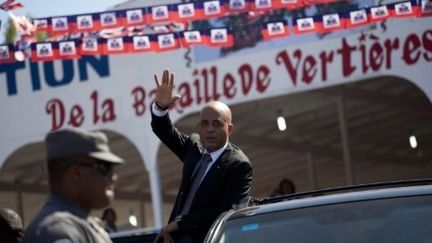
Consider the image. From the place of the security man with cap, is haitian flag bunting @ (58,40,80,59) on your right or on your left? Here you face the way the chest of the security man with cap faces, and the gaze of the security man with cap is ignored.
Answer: on your left

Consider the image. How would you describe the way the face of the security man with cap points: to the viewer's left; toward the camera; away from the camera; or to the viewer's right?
to the viewer's right

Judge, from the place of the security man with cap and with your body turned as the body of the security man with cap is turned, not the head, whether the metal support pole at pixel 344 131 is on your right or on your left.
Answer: on your left

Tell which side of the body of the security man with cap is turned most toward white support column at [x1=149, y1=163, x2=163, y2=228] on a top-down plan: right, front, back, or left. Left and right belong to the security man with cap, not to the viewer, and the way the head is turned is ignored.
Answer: left

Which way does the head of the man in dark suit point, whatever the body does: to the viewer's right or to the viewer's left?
to the viewer's left

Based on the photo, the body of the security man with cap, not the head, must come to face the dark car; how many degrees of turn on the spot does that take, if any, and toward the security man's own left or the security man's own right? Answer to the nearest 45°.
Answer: approximately 45° to the security man's own left

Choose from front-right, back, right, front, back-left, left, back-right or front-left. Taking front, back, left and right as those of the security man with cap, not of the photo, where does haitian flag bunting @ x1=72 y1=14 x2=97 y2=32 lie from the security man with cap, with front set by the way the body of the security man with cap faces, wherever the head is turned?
left

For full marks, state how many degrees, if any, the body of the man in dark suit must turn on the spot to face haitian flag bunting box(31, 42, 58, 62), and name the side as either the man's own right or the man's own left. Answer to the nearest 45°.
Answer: approximately 135° to the man's own right

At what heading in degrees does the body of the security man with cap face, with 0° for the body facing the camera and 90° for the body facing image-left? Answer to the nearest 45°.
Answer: approximately 270°

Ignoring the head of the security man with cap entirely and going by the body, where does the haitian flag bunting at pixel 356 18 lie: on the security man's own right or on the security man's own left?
on the security man's own left

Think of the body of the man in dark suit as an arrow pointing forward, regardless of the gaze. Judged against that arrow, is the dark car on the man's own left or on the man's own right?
on the man's own left

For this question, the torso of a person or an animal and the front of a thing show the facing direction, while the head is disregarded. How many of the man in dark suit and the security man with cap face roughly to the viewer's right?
1
